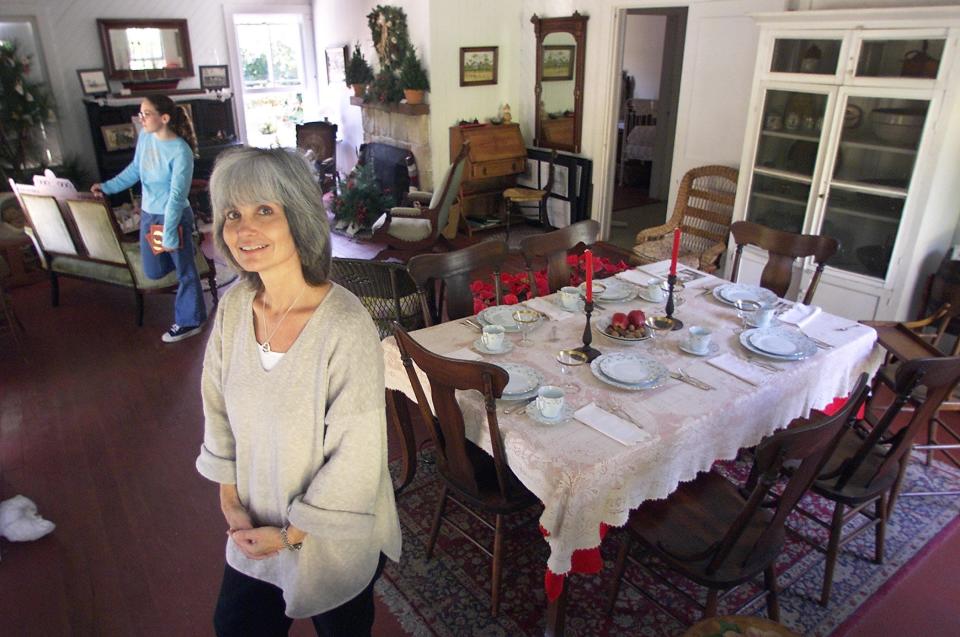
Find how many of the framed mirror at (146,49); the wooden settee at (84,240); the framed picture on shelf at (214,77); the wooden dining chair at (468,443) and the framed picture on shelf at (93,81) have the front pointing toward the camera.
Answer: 3

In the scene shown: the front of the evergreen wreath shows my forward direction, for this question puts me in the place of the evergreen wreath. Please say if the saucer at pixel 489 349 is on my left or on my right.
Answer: on my left

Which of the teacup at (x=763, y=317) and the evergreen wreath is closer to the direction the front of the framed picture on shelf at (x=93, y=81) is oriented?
the teacup

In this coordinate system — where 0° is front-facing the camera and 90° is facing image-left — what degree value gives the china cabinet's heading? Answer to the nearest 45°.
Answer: approximately 45°

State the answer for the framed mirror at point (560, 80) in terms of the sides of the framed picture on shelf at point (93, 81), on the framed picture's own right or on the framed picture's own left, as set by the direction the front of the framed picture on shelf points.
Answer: on the framed picture's own left

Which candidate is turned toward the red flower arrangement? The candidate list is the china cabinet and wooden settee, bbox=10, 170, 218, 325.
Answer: the china cabinet

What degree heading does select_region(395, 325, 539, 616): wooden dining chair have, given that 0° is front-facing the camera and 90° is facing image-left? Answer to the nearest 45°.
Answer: approximately 225°

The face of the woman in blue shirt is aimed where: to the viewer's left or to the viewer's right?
to the viewer's left

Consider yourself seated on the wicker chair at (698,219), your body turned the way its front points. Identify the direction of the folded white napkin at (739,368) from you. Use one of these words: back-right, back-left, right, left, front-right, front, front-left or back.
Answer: front-left

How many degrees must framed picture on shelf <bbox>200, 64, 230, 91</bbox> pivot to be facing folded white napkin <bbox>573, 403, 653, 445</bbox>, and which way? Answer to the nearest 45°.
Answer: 0° — it already faces it

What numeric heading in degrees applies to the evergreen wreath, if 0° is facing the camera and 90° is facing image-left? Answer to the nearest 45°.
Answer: approximately 45°

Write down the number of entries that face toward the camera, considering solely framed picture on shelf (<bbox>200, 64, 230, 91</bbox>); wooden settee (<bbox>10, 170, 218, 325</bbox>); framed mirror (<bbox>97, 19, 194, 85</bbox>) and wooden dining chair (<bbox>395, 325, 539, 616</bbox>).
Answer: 2

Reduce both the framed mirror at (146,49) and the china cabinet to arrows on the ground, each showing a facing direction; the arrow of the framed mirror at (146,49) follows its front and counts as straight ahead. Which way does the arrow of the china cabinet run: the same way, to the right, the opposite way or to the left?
to the right
